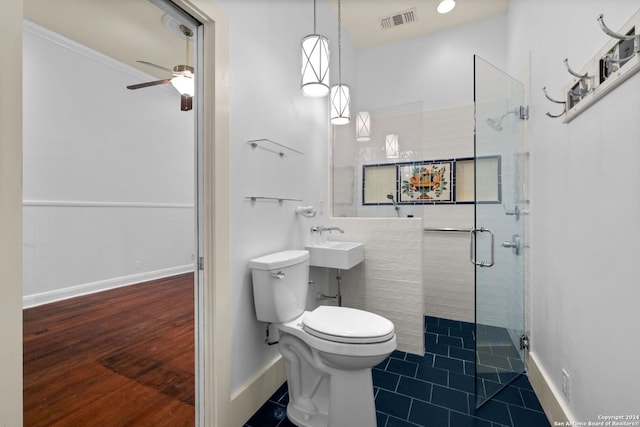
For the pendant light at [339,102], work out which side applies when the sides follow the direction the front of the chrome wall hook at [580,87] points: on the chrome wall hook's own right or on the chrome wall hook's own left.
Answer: on the chrome wall hook's own right

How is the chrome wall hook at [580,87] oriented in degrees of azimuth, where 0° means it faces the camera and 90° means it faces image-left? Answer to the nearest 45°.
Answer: approximately 45°

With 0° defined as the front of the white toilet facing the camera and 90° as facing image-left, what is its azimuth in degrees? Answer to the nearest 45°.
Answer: approximately 315°

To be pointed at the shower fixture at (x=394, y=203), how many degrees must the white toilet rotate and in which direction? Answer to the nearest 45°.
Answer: approximately 90° to its left

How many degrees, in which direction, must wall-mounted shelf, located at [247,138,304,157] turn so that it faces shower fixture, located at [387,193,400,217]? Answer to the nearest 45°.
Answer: approximately 90° to its left
